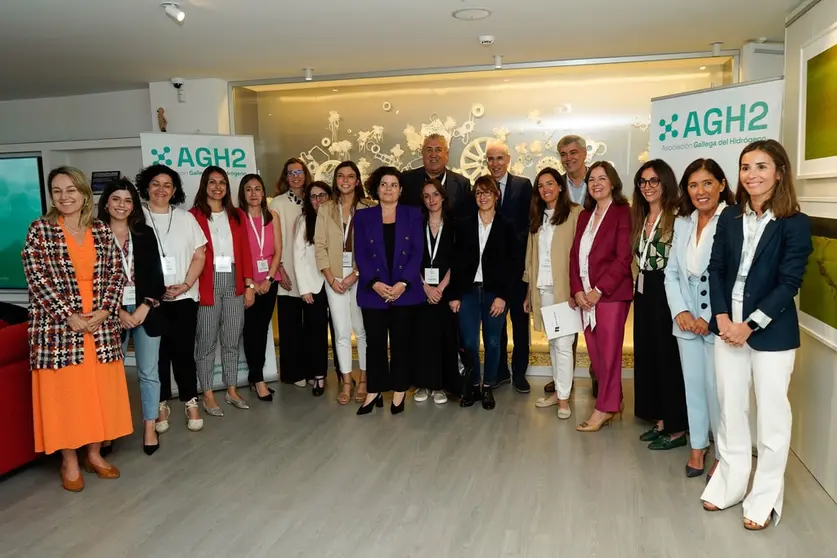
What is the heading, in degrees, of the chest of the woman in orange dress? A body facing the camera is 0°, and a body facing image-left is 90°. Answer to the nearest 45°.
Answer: approximately 315°

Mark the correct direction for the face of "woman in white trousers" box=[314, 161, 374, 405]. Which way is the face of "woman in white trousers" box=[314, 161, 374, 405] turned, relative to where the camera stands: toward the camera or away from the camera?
toward the camera

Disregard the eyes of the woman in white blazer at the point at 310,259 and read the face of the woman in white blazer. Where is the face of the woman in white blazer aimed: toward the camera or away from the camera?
toward the camera

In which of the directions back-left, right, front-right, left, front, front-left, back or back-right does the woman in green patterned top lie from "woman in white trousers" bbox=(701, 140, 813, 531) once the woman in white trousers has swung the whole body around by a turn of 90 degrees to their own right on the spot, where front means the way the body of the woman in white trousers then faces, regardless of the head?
front

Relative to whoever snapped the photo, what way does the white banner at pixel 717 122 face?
facing the viewer and to the left of the viewer

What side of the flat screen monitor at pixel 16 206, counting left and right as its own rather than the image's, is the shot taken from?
front

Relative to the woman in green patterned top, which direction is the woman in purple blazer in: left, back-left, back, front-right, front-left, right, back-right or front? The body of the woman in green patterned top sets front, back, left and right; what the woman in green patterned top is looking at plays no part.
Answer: front-right

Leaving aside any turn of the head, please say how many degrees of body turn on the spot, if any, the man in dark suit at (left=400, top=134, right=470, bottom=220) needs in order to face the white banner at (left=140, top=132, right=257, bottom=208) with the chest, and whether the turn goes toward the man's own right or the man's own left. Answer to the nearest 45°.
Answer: approximately 90° to the man's own right

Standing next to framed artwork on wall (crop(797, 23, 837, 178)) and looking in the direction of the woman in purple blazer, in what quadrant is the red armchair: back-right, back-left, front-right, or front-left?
front-left

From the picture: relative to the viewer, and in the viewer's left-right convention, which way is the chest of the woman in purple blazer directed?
facing the viewer
